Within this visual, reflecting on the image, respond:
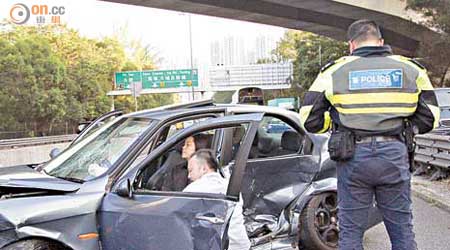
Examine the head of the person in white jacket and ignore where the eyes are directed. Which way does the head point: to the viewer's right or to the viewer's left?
to the viewer's left

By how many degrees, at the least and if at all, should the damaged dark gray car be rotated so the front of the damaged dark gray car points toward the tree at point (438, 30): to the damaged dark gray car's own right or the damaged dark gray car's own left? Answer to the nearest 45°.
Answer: approximately 180°

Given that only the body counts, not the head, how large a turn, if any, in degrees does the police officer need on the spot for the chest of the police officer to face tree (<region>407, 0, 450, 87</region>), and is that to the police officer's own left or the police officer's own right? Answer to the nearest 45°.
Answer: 0° — they already face it

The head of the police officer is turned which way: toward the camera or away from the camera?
away from the camera

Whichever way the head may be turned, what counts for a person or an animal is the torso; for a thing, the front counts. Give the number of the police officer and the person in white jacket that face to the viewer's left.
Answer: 1

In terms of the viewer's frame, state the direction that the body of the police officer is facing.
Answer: away from the camera

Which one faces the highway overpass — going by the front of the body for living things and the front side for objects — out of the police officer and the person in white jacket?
the police officer

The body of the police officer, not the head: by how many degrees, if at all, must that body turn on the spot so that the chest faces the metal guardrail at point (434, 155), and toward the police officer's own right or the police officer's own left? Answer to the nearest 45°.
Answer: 0° — they already face it

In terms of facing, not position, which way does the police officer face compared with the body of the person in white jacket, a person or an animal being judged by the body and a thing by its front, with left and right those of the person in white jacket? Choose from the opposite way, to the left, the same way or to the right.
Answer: to the right

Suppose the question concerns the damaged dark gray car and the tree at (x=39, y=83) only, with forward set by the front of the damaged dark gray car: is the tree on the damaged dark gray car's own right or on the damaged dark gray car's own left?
on the damaged dark gray car's own right

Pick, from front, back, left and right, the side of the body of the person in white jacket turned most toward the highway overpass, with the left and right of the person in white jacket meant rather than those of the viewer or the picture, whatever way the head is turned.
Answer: right

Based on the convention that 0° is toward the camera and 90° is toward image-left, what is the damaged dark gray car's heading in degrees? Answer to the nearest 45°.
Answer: approximately 45°

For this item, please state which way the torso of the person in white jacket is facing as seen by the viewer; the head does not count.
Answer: to the viewer's left

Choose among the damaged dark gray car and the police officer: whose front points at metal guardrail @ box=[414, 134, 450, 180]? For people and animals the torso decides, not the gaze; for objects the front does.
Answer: the police officer

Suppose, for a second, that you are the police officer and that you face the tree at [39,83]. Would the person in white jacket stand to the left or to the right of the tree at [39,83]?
left

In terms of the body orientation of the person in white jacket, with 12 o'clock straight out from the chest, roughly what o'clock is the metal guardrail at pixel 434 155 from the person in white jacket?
The metal guardrail is roughly at 4 o'clock from the person in white jacket.

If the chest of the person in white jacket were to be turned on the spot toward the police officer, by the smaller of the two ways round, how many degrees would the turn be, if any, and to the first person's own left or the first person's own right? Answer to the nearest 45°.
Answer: approximately 135° to the first person's own left
